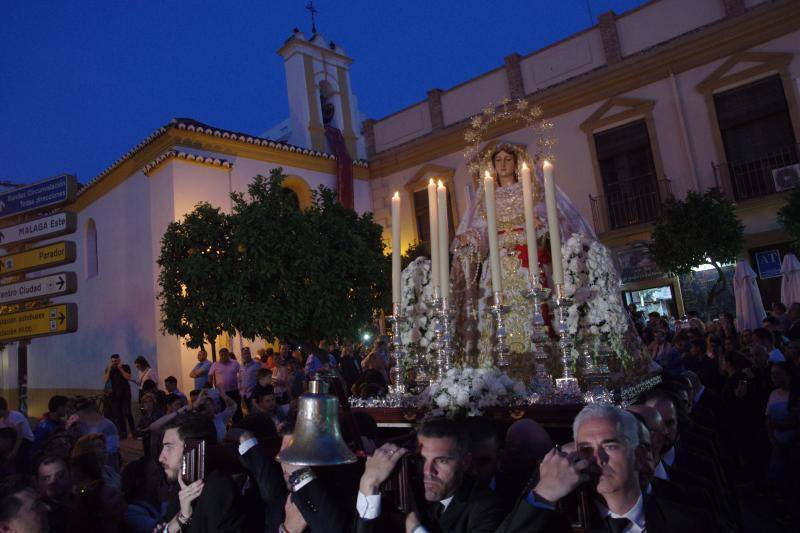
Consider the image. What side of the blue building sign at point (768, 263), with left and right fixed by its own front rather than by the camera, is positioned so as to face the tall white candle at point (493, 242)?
front

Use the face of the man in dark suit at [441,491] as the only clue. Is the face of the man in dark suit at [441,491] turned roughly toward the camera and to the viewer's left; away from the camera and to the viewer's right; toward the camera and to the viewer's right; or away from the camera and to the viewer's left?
toward the camera and to the viewer's left

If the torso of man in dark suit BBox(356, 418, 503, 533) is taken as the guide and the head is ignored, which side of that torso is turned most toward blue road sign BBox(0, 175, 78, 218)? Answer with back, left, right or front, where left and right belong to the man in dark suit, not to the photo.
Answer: right

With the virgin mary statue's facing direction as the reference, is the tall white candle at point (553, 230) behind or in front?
in front

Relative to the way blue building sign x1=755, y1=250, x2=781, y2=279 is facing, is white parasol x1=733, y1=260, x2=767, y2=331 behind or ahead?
ahead

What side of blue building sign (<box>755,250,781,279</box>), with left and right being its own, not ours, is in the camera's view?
front

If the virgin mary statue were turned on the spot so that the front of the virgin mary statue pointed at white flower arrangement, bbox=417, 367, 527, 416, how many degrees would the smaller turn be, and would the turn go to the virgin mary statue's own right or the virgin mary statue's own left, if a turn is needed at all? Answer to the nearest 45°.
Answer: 0° — it already faces it

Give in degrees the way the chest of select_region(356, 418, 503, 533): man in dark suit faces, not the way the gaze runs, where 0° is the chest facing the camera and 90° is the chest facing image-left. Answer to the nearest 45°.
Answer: approximately 45°

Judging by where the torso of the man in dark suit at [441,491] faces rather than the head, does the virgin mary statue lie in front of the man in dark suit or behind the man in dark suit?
behind
